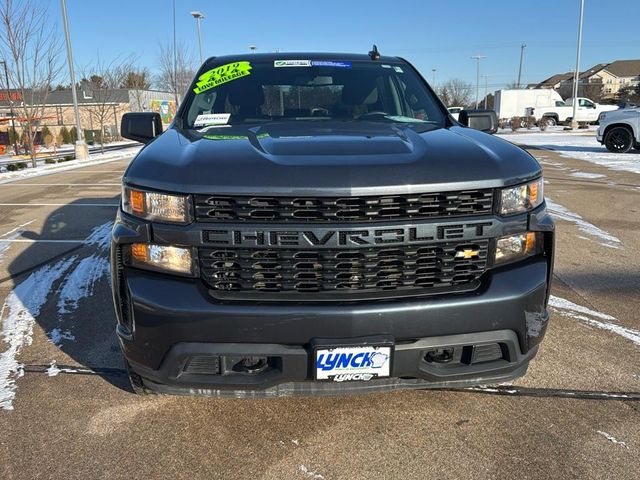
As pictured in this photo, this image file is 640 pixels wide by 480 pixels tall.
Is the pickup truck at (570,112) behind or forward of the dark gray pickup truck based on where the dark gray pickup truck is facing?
behind

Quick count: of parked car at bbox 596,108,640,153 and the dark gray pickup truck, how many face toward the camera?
1

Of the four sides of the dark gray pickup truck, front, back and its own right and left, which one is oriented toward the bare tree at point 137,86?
back

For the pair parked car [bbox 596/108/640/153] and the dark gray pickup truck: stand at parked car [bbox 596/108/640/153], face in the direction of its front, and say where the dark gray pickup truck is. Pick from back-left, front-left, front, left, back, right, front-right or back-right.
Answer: left

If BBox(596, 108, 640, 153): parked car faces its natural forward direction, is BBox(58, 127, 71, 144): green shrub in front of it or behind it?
in front

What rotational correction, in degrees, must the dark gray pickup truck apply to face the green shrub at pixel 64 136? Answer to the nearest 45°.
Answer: approximately 135° to its right

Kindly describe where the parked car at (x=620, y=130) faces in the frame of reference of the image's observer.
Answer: facing to the left of the viewer
